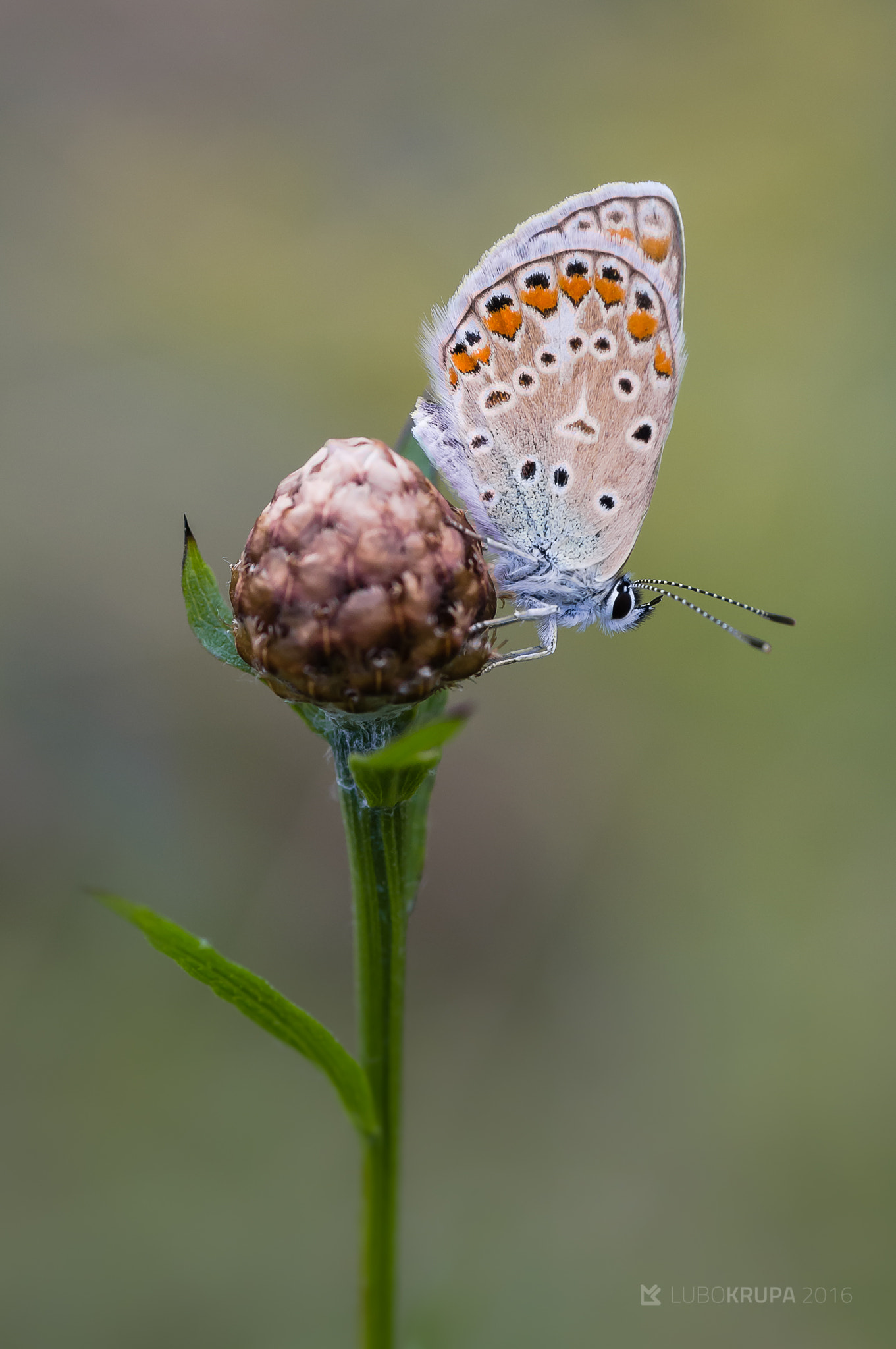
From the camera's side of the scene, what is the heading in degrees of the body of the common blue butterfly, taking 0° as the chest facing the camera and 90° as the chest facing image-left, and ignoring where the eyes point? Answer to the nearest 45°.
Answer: approximately 270°
